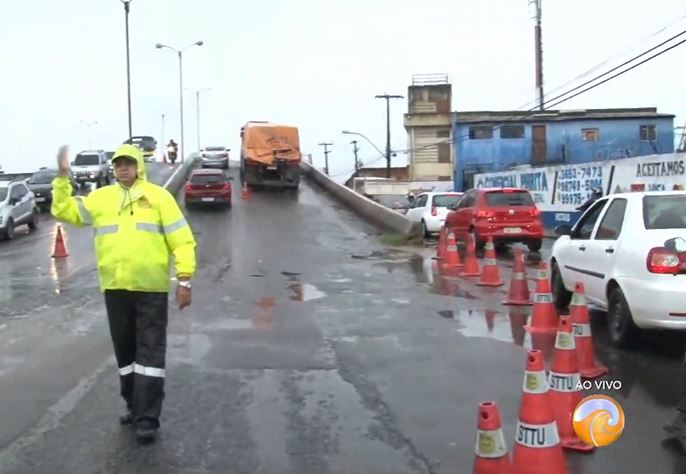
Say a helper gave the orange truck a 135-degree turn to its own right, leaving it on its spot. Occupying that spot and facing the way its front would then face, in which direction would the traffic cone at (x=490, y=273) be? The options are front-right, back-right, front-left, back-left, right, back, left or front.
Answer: front-right

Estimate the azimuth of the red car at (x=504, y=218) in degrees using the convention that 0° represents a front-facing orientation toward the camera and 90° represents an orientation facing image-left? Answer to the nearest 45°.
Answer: approximately 135°

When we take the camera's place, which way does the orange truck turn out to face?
facing away from the viewer

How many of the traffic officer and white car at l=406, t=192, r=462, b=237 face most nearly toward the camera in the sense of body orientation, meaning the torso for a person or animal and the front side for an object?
1

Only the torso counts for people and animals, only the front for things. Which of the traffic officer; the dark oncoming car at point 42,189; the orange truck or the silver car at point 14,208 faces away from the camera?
the orange truck

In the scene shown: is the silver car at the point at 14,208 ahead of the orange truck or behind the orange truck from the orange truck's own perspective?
behind

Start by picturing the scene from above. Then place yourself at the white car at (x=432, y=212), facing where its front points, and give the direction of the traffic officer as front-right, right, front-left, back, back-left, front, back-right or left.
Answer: back-left

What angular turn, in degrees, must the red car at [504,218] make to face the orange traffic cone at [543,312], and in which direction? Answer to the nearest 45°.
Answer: approximately 135° to its left

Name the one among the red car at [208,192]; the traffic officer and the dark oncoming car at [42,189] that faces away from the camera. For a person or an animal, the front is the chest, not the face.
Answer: the red car

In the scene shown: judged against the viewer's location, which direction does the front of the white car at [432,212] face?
facing away from the viewer and to the left of the viewer
